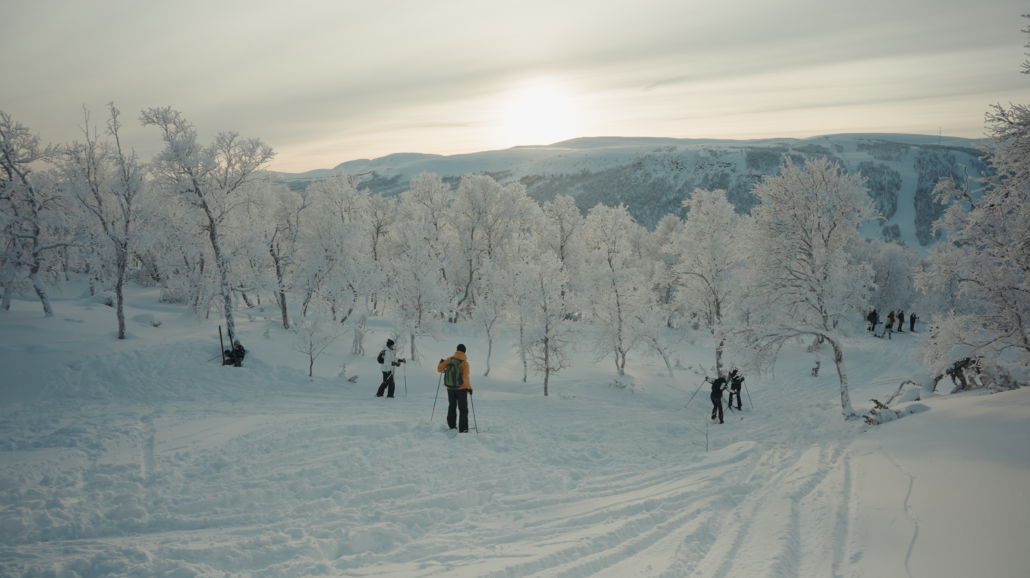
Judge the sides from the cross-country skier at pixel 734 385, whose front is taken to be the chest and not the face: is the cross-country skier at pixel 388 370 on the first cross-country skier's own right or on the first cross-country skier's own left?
on the first cross-country skier's own left

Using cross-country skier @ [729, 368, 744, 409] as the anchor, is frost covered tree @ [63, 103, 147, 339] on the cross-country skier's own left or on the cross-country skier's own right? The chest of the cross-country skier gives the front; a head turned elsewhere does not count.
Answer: on the cross-country skier's own left

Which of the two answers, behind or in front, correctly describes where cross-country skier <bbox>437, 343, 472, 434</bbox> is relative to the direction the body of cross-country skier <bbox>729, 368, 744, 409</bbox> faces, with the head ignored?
behind

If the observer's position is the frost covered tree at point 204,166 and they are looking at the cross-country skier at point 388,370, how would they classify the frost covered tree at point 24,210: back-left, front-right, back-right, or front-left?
back-right

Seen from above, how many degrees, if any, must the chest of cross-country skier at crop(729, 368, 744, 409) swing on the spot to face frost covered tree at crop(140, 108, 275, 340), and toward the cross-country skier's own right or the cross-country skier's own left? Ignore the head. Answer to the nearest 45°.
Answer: approximately 90° to the cross-country skier's own right

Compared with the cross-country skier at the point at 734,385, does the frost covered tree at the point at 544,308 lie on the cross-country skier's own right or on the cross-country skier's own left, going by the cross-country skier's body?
on the cross-country skier's own left
